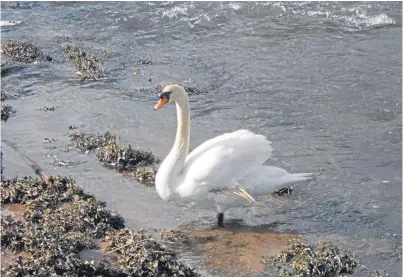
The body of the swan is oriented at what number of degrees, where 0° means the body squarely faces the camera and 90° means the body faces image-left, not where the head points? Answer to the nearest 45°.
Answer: approximately 90°

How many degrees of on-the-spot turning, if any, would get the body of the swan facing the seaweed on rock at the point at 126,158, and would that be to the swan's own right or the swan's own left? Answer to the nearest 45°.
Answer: approximately 45° to the swan's own right

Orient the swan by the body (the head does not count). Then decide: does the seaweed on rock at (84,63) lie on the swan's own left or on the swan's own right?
on the swan's own right

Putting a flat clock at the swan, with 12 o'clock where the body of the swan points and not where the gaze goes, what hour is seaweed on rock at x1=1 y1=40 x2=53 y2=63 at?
The seaweed on rock is roughly at 2 o'clock from the swan.

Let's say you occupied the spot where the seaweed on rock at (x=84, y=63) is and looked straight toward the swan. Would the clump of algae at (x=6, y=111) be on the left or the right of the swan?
right
